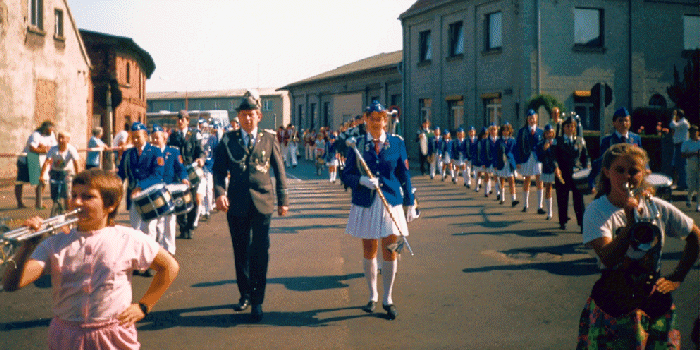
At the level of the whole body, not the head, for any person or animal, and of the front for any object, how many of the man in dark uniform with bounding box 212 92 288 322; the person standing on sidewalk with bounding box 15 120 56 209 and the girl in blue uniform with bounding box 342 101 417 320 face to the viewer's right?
1

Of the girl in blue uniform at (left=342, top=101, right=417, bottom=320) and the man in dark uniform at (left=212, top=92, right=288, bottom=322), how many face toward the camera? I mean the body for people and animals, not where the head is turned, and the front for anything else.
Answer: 2

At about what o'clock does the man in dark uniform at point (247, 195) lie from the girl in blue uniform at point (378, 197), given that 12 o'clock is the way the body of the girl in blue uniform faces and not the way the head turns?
The man in dark uniform is roughly at 3 o'clock from the girl in blue uniform.

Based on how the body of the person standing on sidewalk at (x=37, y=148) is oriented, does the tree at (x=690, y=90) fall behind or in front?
in front

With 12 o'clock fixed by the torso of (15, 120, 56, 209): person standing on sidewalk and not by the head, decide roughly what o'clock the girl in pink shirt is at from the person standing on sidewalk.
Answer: The girl in pink shirt is roughly at 3 o'clock from the person standing on sidewalk.

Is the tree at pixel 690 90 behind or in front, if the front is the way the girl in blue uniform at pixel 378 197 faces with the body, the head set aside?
behind

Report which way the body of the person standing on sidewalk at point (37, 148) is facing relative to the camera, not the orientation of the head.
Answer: to the viewer's right

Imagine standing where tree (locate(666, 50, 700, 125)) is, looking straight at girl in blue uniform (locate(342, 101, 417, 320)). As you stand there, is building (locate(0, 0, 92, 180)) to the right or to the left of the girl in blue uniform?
right

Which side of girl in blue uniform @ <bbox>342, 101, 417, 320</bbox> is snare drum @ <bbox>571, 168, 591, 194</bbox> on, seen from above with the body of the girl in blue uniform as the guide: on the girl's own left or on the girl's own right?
on the girl's own left

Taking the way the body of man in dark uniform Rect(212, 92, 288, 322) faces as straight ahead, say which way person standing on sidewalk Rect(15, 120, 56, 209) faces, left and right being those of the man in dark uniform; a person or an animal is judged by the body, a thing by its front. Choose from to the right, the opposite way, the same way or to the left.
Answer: to the left
